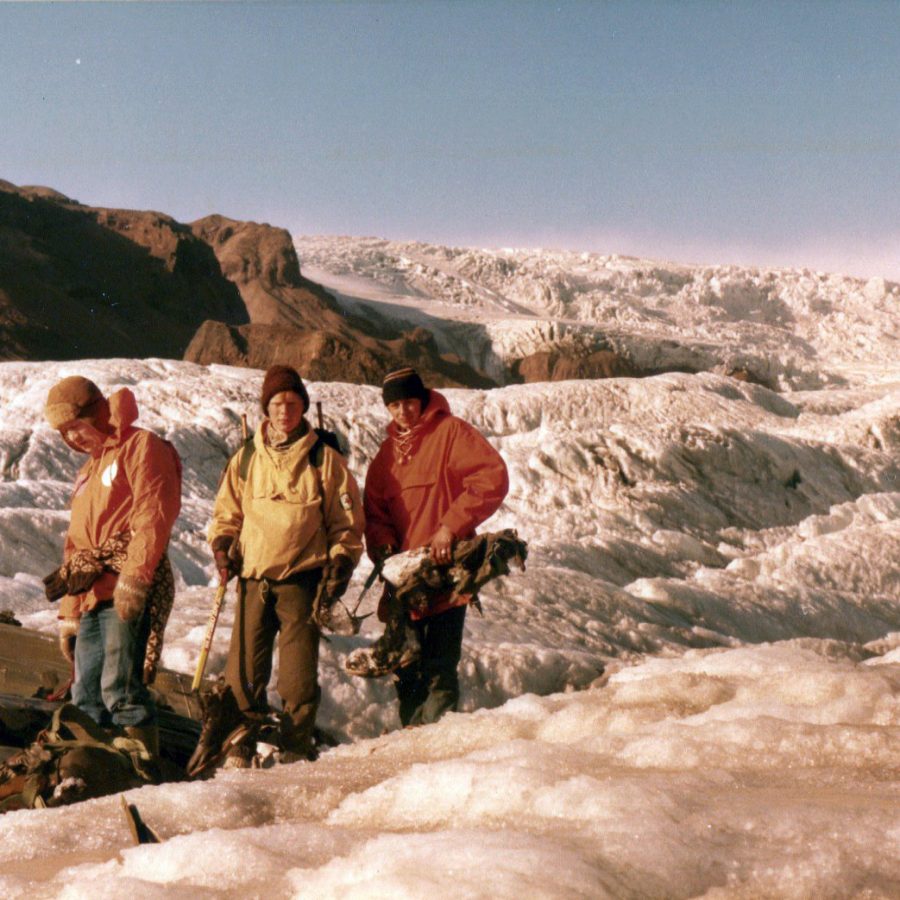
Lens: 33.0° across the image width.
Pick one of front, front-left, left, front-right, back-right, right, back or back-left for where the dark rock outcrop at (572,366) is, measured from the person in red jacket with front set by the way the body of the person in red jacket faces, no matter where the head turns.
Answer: back-right

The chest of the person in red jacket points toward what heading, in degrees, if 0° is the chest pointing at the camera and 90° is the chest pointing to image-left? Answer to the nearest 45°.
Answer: approximately 45°

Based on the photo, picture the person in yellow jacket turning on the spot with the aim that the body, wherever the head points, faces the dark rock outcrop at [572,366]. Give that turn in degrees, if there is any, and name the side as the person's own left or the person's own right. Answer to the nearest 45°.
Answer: approximately 180°

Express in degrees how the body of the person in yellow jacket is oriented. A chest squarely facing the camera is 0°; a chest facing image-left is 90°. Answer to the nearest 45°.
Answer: approximately 0°

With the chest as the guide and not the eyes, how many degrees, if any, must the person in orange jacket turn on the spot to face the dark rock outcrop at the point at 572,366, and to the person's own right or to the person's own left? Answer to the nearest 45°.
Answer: approximately 135° to the person's own right

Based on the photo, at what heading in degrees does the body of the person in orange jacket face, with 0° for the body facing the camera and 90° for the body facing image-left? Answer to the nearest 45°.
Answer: approximately 45°
